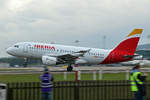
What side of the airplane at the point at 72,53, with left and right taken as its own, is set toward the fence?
left

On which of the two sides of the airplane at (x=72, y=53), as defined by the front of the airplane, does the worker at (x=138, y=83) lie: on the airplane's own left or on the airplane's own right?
on the airplane's own left

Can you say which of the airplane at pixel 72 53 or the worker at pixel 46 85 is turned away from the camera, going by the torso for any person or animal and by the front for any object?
the worker

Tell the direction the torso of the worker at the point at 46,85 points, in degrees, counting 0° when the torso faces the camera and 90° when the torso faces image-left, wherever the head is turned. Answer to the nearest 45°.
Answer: approximately 180°

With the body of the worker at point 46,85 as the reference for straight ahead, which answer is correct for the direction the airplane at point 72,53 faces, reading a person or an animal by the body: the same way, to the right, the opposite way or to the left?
to the left

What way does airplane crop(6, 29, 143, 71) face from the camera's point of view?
to the viewer's left

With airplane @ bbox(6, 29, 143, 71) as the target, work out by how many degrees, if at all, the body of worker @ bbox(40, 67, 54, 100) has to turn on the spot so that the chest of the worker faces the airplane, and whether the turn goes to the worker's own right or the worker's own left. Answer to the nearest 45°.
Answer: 0° — they already face it

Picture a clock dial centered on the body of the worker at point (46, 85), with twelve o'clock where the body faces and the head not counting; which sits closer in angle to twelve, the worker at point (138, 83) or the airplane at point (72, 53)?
the airplane

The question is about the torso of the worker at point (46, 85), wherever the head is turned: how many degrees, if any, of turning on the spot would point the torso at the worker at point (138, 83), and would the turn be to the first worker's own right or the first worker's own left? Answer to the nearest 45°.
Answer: approximately 90° to the first worker's own right

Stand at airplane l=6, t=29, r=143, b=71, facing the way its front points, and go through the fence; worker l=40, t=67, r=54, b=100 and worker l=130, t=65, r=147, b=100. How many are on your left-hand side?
3

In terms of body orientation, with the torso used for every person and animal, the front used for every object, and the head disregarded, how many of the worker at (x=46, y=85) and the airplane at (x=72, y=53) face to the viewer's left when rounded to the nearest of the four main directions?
1

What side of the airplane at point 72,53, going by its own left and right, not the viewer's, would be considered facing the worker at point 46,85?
left
